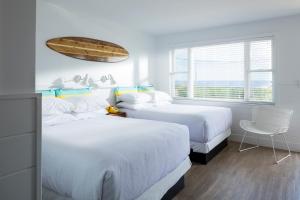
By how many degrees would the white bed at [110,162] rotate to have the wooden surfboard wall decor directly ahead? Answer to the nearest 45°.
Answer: approximately 135° to its left

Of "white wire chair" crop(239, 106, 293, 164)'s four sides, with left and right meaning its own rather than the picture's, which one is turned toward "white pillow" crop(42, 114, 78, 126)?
front

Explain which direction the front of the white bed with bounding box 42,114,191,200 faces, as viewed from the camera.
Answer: facing the viewer and to the right of the viewer

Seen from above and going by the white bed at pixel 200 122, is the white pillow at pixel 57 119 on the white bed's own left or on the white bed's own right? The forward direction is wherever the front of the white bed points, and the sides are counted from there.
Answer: on the white bed's own right

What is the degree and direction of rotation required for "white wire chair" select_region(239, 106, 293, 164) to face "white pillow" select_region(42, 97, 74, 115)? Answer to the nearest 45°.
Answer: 0° — it already faces it

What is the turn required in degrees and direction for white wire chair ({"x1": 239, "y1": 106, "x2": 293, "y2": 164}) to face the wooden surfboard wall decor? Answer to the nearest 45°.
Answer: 0° — it already faces it

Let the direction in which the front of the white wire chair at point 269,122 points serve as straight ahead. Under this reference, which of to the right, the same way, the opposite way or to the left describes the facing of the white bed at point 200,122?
to the left

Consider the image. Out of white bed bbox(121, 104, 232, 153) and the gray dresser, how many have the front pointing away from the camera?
0

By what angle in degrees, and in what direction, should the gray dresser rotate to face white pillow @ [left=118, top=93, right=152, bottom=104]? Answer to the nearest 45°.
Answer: approximately 90° to its left

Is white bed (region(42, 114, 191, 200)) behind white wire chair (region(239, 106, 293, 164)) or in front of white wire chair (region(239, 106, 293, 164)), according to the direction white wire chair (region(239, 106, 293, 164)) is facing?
in front

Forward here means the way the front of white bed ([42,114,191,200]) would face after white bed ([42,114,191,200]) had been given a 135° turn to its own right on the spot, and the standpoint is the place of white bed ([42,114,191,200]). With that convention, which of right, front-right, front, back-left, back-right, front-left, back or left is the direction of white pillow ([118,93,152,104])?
right

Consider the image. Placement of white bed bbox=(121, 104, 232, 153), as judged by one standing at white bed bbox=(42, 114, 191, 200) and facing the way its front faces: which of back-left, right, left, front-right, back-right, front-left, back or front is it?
left
